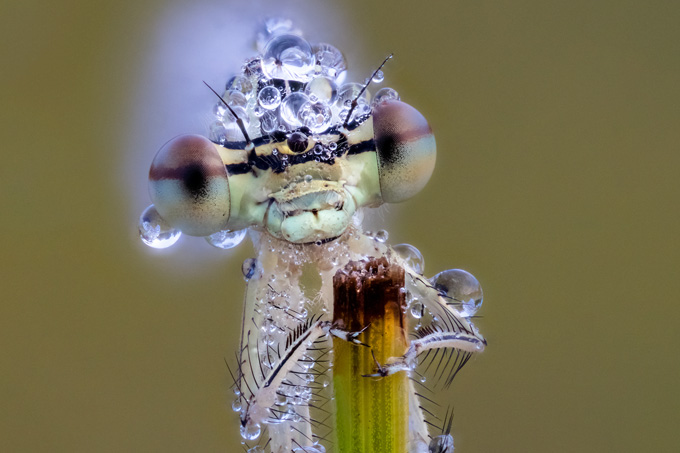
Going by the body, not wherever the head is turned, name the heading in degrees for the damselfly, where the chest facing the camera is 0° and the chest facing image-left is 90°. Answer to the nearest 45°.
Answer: approximately 0°
